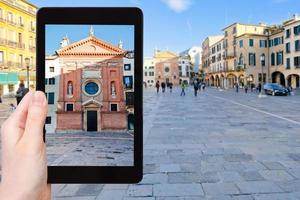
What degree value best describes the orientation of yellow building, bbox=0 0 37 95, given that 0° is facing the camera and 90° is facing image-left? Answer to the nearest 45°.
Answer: approximately 315°
